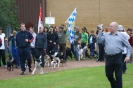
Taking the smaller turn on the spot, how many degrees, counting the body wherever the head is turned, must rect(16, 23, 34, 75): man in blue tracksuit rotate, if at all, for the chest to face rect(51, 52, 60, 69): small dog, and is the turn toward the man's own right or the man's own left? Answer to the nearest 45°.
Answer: approximately 135° to the man's own left

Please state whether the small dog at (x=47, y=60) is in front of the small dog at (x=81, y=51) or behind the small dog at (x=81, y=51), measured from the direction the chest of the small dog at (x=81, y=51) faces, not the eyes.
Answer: in front

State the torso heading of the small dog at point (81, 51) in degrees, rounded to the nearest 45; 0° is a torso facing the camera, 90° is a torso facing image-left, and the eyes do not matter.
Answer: approximately 45°

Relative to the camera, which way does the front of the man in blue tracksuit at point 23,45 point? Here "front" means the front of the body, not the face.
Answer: toward the camera

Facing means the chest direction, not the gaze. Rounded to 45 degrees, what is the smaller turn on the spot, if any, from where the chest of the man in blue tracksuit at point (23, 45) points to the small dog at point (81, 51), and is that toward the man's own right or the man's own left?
approximately 135° to the man's own left

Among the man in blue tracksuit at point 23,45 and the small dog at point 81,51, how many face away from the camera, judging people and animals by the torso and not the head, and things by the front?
0

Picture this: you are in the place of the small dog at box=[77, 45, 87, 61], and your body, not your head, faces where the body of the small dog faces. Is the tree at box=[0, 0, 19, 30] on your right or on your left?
on your right
